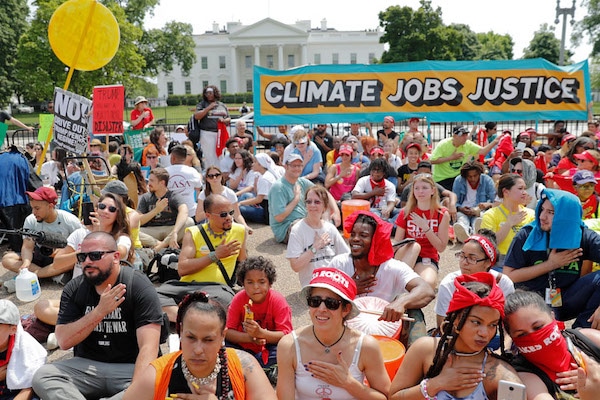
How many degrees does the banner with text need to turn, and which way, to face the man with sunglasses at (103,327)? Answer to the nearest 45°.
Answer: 0° — it already faces them

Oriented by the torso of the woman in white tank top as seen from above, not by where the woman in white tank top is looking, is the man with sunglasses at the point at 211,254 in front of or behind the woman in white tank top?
behind

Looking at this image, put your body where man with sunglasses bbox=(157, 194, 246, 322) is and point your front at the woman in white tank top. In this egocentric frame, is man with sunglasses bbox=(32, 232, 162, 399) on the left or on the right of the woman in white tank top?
right

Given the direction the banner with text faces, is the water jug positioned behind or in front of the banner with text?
in front

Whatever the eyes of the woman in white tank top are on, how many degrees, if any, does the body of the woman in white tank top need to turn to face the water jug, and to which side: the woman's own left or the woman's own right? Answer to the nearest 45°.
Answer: approximately 135° to the woman's own right
